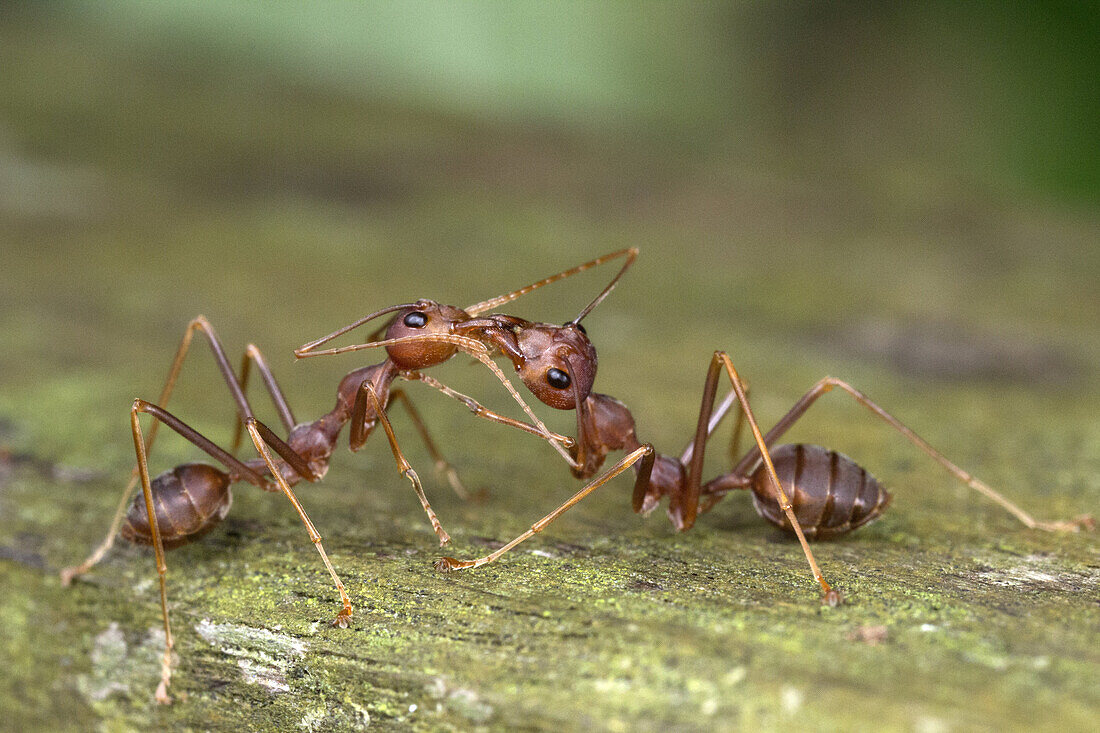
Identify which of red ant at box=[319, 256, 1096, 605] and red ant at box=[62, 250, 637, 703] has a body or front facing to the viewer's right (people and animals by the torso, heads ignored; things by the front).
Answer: red ant at box=[62, 250, 637, 703]

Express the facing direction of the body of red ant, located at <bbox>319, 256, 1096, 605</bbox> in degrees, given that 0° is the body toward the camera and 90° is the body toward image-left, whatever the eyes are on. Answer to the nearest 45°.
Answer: approximately 90°

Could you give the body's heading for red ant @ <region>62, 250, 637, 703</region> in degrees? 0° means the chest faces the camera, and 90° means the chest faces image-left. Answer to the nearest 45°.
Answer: approximately 270°

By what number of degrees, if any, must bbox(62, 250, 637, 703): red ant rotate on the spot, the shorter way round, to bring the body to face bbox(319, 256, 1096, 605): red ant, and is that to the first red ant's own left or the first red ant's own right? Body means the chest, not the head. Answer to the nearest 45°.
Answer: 0° — it already faces it

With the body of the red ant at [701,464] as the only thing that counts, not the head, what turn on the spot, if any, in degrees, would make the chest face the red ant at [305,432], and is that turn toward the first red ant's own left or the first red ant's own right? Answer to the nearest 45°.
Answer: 0° — it already faces it

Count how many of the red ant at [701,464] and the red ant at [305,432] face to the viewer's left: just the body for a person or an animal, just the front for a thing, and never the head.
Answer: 1

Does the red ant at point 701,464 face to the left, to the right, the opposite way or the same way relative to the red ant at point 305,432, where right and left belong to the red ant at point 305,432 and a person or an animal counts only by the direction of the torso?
the opposite way
